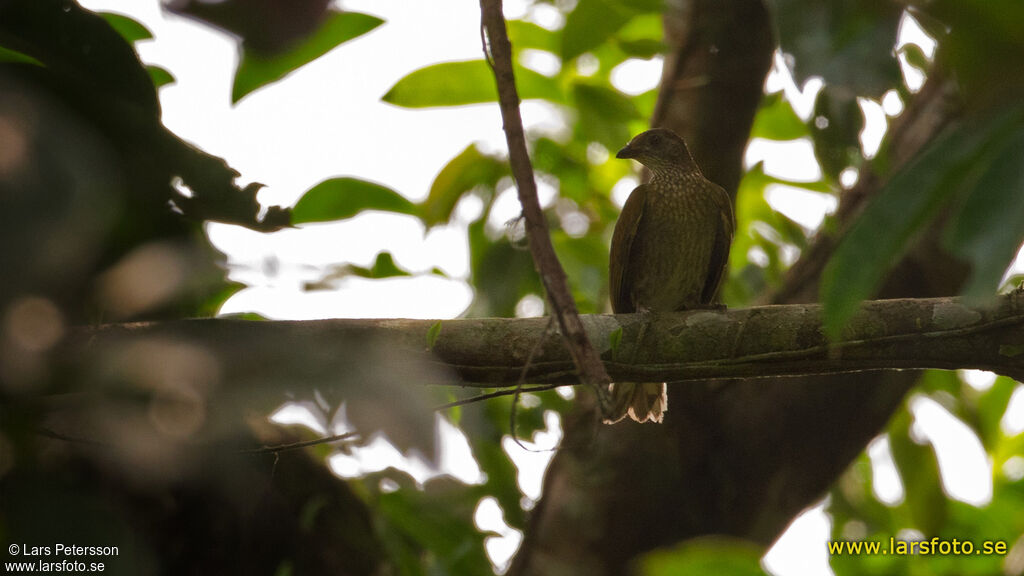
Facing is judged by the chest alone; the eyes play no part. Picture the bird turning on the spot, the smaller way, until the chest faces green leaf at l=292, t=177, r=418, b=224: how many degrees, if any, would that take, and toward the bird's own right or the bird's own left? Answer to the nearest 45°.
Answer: approximately 45° to the bird's own right

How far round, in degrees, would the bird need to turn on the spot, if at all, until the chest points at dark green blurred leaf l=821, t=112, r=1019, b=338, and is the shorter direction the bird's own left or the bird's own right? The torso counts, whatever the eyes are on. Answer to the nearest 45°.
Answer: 0° — it already faces it

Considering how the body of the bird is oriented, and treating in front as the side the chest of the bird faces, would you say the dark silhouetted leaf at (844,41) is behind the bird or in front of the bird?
in front

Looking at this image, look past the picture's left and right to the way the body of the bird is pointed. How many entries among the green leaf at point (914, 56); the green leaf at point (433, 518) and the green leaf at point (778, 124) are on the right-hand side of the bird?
1

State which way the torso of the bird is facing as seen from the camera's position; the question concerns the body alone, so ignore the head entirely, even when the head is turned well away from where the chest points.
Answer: toward the camera
